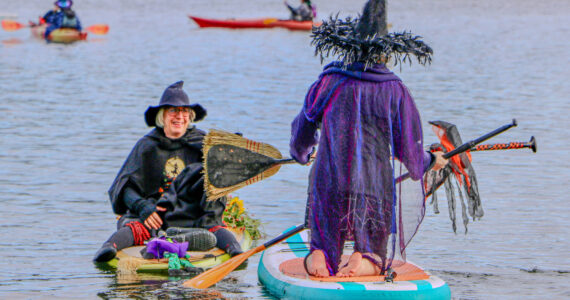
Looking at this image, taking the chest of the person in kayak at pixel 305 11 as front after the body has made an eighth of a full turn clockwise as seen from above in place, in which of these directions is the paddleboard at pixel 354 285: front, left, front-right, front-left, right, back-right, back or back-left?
back-left

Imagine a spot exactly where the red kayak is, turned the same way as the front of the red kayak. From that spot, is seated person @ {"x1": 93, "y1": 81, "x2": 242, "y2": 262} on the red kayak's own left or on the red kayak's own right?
on the red kayak's own left

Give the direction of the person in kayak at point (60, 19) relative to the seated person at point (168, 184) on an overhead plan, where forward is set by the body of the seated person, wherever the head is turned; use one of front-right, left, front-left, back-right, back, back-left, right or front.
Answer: back

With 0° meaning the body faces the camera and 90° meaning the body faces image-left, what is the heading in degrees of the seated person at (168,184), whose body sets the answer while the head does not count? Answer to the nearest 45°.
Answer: approximately 0°

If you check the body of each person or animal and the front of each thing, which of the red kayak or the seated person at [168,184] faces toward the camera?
the seated person

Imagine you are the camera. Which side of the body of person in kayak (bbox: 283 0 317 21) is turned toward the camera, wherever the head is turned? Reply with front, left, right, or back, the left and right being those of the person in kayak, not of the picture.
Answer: left

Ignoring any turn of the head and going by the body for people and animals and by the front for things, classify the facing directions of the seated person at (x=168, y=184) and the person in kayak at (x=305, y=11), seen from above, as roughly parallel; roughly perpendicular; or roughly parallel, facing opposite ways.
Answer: roughly perpendicular

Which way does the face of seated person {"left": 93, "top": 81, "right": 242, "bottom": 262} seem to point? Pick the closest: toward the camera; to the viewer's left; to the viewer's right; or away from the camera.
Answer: toward the camera

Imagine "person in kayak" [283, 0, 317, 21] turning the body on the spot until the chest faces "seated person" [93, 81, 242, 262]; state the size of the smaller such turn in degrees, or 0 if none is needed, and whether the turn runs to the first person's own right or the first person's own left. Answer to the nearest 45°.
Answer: approximately 90° to the first person's own left

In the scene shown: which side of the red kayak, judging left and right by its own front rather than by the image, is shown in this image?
left

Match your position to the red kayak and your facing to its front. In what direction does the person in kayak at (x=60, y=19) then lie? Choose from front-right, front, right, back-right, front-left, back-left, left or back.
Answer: front-left
